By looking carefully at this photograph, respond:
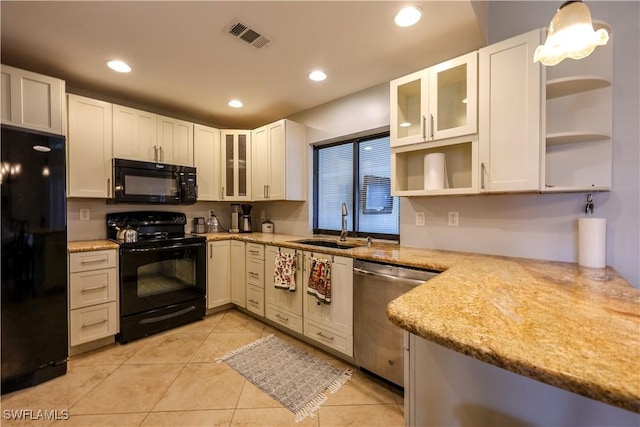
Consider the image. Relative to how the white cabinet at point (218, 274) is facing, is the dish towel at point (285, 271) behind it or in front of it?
in front

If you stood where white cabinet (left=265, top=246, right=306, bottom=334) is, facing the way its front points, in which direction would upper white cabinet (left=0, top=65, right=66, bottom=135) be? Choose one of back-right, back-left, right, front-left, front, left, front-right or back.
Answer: front-right

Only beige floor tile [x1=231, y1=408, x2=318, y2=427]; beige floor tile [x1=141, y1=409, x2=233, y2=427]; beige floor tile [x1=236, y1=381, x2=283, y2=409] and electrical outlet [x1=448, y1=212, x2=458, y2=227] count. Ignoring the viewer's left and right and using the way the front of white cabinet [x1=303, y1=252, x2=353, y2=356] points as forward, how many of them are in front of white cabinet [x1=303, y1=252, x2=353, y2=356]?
3

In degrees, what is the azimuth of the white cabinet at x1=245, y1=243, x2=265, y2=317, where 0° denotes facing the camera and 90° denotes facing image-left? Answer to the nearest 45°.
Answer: approximately 45°

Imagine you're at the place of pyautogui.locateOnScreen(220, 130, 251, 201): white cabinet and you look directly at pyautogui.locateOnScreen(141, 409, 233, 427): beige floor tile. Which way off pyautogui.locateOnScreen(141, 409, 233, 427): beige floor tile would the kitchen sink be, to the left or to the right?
left

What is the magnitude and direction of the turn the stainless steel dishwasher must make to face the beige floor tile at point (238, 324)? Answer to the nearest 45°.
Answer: approximately 45° to its right
